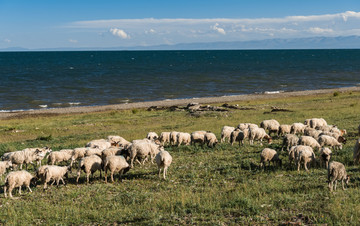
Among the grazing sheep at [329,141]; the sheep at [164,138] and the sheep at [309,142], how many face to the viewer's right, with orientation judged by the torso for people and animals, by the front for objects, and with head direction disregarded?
2

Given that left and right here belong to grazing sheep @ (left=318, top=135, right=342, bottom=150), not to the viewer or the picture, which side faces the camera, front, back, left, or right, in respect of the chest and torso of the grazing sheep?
right

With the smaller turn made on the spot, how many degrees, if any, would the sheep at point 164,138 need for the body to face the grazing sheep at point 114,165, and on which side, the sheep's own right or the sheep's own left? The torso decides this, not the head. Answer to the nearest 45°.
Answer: approximately 45° to the sheep's own left
